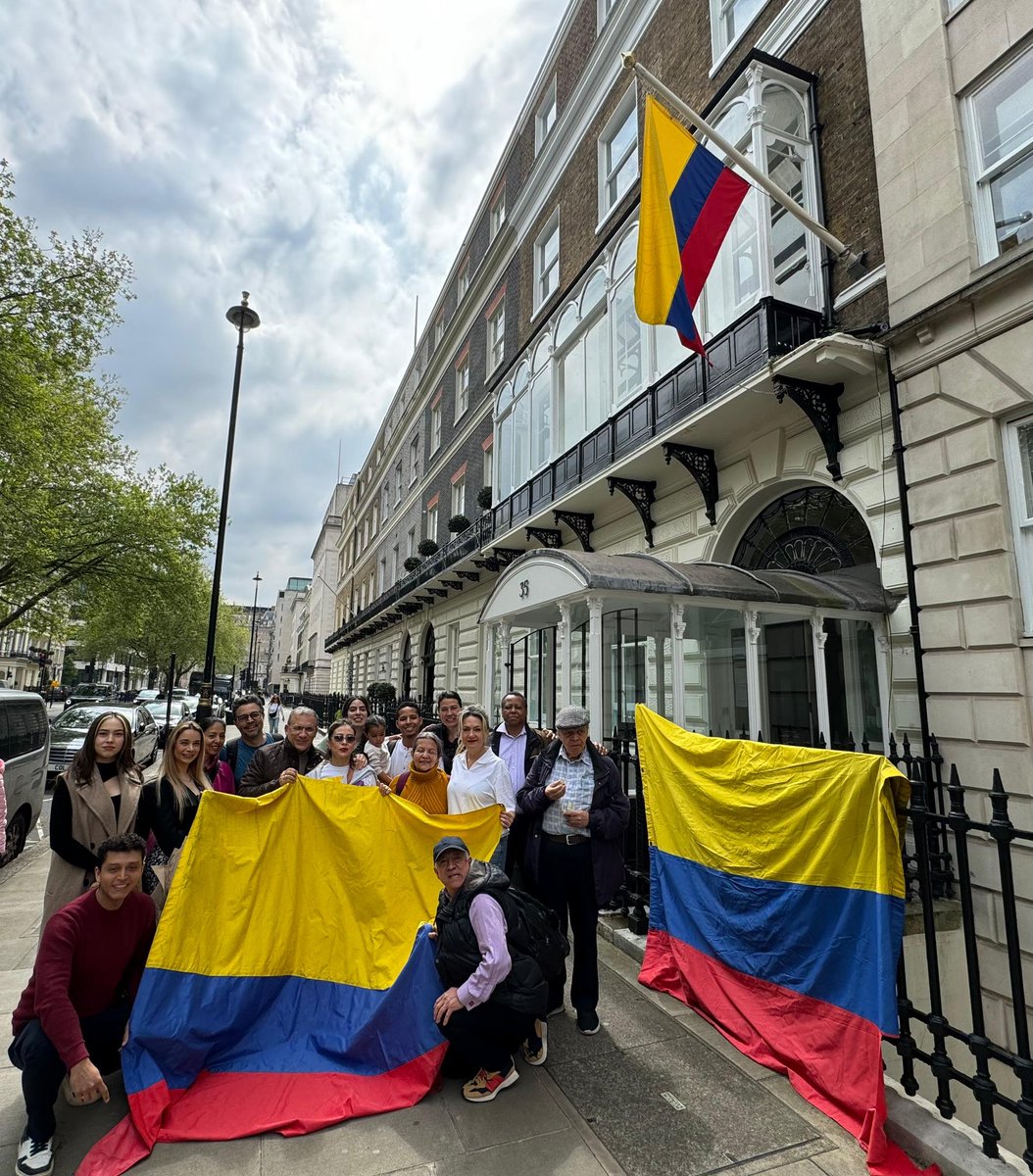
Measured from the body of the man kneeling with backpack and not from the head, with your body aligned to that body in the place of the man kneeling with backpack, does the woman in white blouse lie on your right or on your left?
on your right

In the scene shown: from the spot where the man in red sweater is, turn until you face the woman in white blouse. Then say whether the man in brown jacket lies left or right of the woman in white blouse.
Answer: left

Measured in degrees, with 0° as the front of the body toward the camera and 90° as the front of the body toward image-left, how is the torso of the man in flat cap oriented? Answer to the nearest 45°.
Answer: approximately 0°

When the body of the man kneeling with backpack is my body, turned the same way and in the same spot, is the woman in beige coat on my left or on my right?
on my right

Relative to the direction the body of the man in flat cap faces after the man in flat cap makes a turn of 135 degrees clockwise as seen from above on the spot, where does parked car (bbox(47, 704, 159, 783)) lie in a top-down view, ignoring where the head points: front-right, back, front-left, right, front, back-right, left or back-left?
front

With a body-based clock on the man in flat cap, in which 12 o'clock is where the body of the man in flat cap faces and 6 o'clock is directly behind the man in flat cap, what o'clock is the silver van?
The silver van is roughly at 4 o'clock from the man in flat cap.

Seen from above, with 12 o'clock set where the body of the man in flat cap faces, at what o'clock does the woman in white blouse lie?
The woman in white blouse is roughly at 4 o'clock from the man in flat cap.
